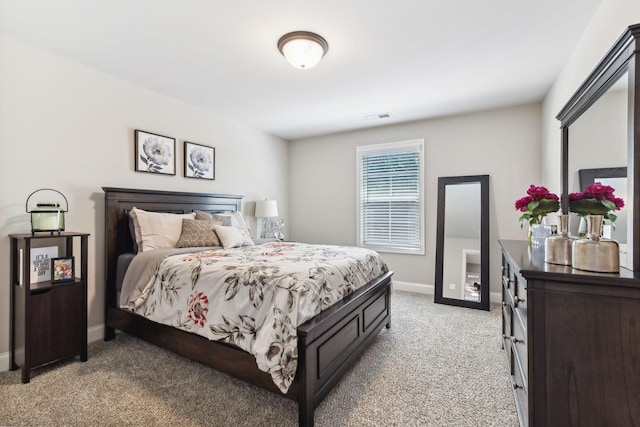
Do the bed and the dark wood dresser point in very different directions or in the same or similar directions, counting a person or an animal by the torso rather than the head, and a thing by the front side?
very different directions

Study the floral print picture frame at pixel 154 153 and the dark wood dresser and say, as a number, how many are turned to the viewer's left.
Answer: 1

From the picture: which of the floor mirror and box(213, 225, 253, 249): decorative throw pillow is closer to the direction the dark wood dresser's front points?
the decorative throw pillow

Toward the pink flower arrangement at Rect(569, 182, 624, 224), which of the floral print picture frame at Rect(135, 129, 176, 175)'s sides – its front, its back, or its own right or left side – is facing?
front

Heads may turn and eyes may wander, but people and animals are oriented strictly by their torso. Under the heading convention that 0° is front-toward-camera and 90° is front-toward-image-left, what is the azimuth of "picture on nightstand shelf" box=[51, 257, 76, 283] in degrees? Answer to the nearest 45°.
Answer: approximately 0°

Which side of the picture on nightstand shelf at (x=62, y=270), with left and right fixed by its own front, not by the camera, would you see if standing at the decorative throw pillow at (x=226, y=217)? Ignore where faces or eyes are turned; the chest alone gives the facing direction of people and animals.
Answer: left

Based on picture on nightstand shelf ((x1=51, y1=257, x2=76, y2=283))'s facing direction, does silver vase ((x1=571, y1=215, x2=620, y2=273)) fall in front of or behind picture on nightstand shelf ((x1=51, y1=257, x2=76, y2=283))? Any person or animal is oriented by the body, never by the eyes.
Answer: in front

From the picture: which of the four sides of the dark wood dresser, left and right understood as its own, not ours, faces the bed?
front

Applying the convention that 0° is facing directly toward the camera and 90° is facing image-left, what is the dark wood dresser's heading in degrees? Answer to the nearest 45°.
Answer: approximately 90°

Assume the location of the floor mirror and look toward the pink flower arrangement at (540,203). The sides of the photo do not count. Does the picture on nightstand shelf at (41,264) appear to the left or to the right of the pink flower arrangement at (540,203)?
right

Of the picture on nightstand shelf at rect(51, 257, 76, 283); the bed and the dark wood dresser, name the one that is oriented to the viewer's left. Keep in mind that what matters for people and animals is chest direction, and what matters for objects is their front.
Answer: the dark wood dresser

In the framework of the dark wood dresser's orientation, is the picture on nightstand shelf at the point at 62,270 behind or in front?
in front

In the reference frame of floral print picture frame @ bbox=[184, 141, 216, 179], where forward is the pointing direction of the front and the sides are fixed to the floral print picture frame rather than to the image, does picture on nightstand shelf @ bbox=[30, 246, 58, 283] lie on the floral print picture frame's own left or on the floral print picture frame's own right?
on the floral print picture frame's own right
